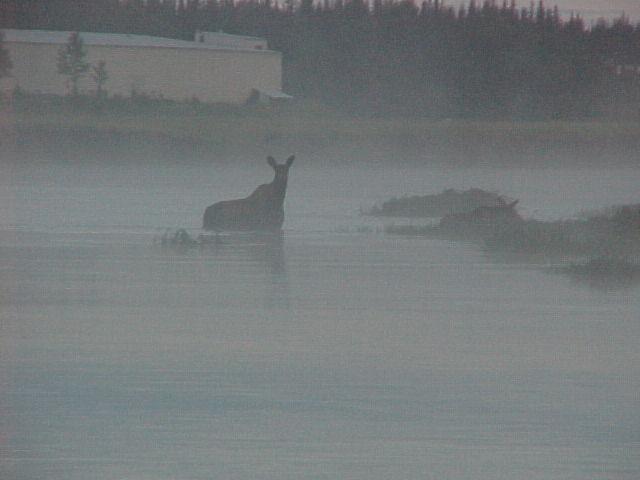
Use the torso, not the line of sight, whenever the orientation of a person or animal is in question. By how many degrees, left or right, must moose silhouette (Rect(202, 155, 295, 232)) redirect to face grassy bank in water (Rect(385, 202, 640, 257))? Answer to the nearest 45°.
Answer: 0° — it already faces it

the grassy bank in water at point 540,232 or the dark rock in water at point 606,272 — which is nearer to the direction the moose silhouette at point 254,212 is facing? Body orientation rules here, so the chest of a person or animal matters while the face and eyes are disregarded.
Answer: the grassy bank in water

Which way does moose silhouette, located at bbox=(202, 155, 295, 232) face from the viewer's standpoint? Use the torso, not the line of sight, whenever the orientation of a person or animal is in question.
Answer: to the viewer's right

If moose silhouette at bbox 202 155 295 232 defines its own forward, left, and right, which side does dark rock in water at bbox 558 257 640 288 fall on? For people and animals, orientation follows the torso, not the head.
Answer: on its right

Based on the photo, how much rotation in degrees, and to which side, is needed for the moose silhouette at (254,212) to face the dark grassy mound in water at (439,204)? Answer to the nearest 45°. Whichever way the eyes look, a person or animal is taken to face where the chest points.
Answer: approximately 45° to its left
